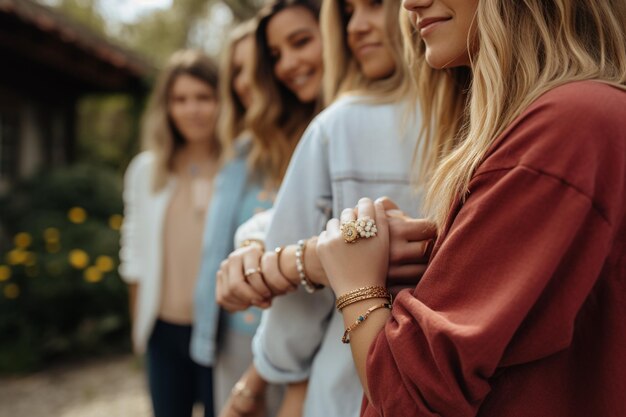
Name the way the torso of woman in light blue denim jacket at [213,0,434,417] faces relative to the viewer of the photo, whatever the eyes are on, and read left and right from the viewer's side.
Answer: facing the viewer and to the left of the viewer

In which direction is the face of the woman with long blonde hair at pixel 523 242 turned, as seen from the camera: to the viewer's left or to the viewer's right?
to the viewer's left

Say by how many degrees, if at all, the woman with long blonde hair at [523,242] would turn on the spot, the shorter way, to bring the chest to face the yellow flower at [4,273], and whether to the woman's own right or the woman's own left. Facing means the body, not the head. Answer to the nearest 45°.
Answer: approximately 45° to the woman's own right

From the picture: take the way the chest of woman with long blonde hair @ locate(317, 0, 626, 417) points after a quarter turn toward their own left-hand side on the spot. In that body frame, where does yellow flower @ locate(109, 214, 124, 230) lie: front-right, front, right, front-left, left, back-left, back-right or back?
back-right

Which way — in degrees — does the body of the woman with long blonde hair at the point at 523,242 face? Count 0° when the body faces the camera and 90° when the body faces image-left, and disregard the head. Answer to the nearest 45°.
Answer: approximately 90°

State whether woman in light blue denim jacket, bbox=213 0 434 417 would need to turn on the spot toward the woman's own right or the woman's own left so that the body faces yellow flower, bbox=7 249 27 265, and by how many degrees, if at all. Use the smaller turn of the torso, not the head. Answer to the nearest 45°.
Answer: approximately 90° to the woman's own right

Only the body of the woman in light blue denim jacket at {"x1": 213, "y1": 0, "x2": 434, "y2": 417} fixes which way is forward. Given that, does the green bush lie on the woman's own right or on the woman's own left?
on the woman's own right

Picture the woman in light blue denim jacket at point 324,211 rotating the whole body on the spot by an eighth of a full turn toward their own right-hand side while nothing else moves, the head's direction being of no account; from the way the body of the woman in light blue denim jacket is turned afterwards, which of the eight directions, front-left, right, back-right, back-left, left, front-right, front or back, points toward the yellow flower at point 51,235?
front-right

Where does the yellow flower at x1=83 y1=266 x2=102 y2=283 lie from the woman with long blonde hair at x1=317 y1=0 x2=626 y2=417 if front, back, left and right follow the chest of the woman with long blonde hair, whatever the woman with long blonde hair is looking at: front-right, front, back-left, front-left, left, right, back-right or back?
front-right

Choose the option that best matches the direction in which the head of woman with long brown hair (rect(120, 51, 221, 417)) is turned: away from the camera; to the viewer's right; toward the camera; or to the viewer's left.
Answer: toward the camera
